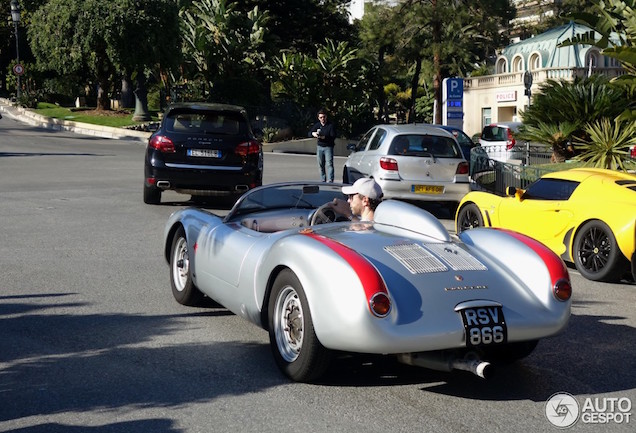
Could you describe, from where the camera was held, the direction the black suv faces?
facing away from the viewer

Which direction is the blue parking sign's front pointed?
toward the camera

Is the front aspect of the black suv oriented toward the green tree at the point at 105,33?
yes

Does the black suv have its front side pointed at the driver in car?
no

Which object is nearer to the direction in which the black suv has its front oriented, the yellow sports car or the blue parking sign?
the blue parking sign

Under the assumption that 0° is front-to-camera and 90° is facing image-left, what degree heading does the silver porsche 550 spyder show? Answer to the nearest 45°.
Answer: approximately 135°

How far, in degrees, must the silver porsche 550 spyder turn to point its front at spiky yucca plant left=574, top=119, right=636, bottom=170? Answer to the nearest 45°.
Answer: approximately 45° to its right

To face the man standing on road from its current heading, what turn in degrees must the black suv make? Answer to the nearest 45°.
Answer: approximately 45° to its right

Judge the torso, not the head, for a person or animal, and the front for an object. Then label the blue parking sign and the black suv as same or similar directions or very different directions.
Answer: very different directions

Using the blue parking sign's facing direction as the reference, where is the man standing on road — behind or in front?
in front

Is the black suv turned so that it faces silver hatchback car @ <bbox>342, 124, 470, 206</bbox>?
no

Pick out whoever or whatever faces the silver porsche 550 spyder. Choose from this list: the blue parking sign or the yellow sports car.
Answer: the blue parking sign

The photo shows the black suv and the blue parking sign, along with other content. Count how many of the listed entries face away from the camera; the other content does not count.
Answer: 1

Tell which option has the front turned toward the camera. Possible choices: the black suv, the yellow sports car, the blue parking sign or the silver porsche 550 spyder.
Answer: the blue parking sign

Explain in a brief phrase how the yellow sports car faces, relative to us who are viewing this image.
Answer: facing away from the viewer and to the left of the viewer
